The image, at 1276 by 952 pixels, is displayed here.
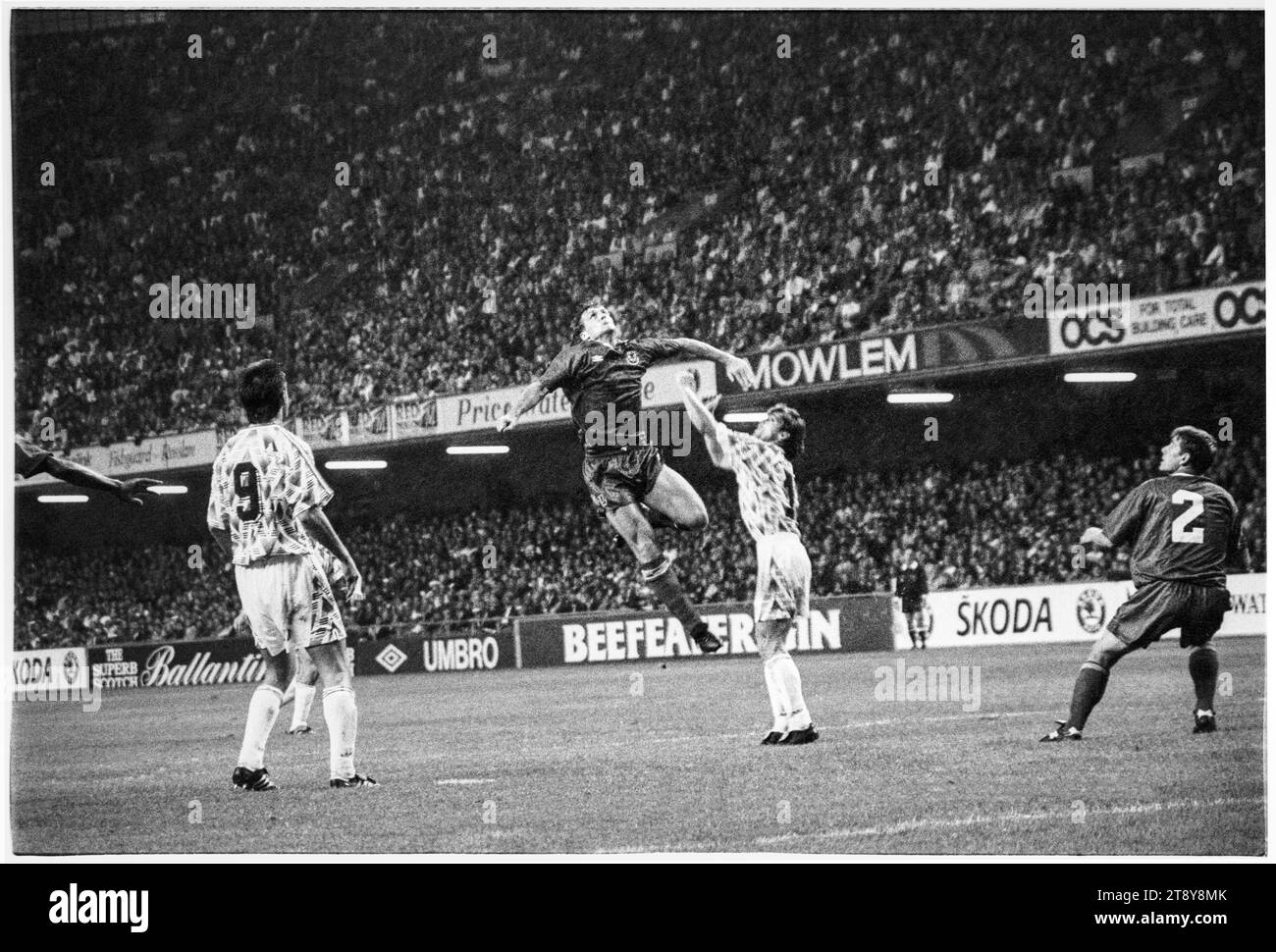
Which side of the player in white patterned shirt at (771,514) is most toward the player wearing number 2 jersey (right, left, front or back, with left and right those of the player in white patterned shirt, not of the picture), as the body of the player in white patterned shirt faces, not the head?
back

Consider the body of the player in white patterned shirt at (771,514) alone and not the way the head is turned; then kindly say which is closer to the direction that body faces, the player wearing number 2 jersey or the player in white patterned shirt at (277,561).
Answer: the player in white patterned shirt

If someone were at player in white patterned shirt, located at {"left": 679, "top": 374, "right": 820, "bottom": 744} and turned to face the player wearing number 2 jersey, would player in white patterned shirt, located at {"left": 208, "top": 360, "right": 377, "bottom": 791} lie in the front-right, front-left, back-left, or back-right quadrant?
back-right

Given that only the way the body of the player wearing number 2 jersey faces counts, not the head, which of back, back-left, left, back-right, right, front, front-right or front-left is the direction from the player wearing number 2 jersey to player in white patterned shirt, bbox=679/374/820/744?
front-left

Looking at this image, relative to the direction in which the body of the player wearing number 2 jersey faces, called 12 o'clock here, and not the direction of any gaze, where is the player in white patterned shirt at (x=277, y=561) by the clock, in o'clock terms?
The player in white patterned shirt is roughly at 10 o'clock from the player wearing number 2 jersey.

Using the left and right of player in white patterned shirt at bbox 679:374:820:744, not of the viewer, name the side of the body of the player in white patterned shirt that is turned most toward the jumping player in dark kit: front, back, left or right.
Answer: front

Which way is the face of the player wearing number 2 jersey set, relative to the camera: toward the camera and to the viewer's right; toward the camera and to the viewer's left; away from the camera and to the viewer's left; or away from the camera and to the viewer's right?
away from the camera and to the viewer's left

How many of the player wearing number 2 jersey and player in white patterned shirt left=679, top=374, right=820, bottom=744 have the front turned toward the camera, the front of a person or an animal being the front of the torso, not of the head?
0

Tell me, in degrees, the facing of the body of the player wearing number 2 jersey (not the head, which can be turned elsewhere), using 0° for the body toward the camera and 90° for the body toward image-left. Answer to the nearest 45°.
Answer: approximately 135°

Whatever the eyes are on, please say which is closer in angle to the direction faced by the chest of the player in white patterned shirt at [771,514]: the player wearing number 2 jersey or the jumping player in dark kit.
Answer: the jumping player in dark kit

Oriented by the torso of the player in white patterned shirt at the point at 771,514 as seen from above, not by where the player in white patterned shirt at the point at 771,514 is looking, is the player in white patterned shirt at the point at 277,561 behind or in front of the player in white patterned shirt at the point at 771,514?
in front

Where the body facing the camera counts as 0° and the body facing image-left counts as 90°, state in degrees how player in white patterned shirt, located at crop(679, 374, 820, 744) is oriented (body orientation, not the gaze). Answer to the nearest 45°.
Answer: approximately 90°
